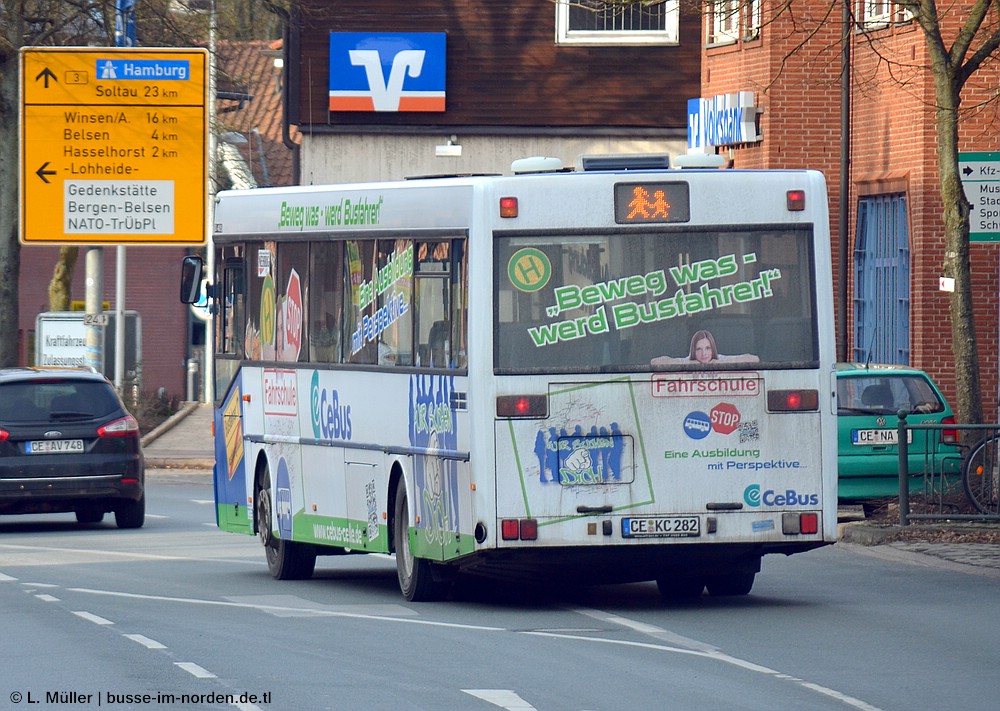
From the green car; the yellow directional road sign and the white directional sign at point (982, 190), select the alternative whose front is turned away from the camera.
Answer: the green car

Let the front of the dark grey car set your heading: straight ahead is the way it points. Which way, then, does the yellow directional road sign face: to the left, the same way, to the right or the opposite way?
the opposite way

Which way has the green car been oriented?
away from the camera

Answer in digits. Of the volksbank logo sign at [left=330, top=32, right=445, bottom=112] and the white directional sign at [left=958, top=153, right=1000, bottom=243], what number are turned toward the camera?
2

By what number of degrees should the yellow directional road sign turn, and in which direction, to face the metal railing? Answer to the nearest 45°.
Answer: approximately 45° to its left

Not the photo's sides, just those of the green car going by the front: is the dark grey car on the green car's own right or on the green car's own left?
on the green car's own left

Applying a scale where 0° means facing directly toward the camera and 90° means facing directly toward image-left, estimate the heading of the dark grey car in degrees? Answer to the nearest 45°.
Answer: approximately 180°

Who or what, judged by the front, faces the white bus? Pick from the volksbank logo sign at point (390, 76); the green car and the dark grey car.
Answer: the volksbank logo sign

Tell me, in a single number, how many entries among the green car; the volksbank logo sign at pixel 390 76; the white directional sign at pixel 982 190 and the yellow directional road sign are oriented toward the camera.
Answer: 3

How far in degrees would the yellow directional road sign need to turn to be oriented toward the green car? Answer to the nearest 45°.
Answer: approximately 45° to its left
